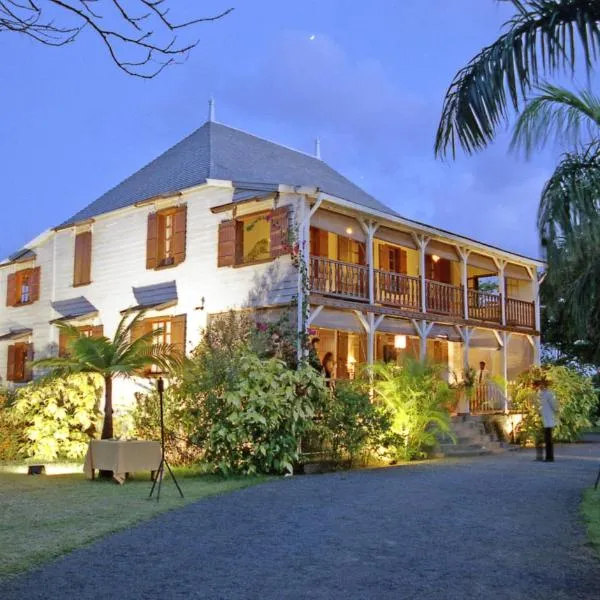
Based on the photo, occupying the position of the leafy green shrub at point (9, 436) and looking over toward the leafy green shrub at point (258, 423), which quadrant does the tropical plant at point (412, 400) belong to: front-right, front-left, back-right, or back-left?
front-left

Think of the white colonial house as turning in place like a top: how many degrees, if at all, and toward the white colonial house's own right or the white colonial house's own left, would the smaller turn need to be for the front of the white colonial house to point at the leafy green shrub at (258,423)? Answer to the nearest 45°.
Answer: approximately 45° to the white colonial house's own right

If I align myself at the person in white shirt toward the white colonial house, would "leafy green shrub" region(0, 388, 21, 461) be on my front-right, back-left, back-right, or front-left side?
front-left

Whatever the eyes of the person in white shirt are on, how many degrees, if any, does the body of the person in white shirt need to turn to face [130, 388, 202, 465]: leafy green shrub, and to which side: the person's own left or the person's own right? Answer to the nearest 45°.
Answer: approximately 45° to the person's own left

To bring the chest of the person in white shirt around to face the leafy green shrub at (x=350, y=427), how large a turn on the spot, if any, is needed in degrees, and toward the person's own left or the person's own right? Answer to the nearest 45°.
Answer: approximately 45° to the person's own left

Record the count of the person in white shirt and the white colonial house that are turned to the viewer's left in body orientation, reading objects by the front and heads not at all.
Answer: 1

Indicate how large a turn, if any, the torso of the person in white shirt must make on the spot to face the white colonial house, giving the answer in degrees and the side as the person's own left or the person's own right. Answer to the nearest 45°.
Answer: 0° — they already face it

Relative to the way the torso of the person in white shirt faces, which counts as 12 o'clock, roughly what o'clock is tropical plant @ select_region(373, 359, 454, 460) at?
The tropical plant is roughly at 11 o'clock from the person in white shirt.

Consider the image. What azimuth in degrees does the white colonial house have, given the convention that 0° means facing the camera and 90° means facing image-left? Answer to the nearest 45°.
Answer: approximately 315°

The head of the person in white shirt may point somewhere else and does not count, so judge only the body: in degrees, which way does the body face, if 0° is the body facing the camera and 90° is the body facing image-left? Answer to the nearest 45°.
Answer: approximately 90°

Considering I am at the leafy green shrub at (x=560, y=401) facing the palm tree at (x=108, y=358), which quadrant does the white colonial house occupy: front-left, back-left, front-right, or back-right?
front-right

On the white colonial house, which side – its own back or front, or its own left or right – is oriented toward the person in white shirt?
front
